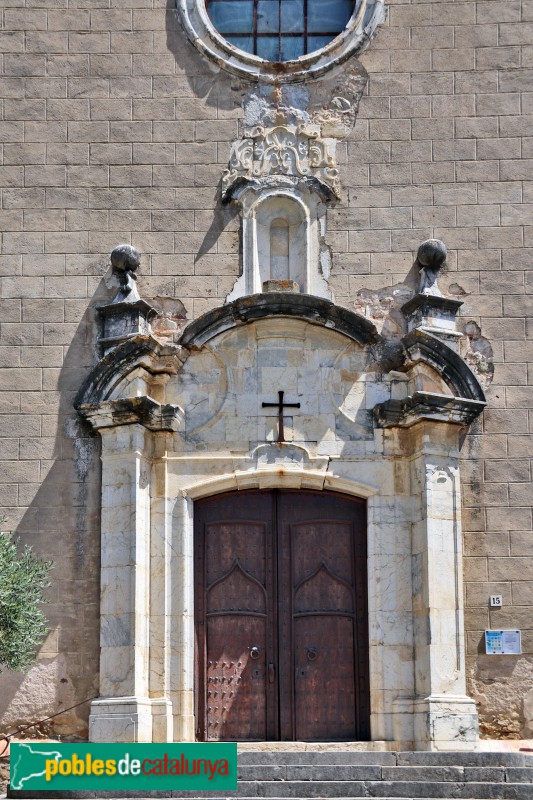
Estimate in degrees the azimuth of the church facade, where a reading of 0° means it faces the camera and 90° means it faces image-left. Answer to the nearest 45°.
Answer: approximately 0°
